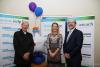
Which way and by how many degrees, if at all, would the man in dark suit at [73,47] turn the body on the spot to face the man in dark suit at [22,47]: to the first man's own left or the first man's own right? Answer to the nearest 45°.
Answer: approximately 45° to the first man's own right

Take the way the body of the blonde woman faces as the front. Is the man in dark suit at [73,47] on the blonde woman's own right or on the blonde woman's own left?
on the blonde woman's own left

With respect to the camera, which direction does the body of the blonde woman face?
toward the camera

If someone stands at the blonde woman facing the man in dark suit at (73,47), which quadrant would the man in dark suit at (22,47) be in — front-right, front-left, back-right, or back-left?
back-right

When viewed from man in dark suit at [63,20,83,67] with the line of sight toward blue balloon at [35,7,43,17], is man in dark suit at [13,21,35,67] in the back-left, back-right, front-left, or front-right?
front-left

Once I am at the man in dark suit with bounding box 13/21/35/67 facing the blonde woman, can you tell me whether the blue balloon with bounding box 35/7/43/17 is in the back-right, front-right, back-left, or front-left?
front-left

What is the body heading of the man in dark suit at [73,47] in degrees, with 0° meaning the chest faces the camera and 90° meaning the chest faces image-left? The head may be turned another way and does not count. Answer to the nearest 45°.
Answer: approximately 45°

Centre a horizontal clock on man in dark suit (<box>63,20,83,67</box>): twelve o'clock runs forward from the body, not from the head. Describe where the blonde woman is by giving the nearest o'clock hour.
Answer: The blonde woman is roughly at 2 o'clock from the man in dark suit.

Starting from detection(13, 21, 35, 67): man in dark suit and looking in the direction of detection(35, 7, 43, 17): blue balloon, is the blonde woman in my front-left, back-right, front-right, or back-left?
front-right

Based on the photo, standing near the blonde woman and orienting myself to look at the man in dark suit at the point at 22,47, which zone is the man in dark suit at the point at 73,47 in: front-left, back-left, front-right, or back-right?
back-left

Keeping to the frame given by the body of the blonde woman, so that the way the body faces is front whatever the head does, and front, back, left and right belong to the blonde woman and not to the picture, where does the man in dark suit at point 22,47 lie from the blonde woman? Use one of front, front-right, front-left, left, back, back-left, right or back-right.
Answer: right

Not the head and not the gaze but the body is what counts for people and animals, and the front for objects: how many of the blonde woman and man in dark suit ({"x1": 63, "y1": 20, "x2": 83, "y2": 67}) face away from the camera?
0

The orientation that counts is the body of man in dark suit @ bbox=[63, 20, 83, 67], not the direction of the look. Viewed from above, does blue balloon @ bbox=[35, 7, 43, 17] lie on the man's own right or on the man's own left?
on the man's own right
